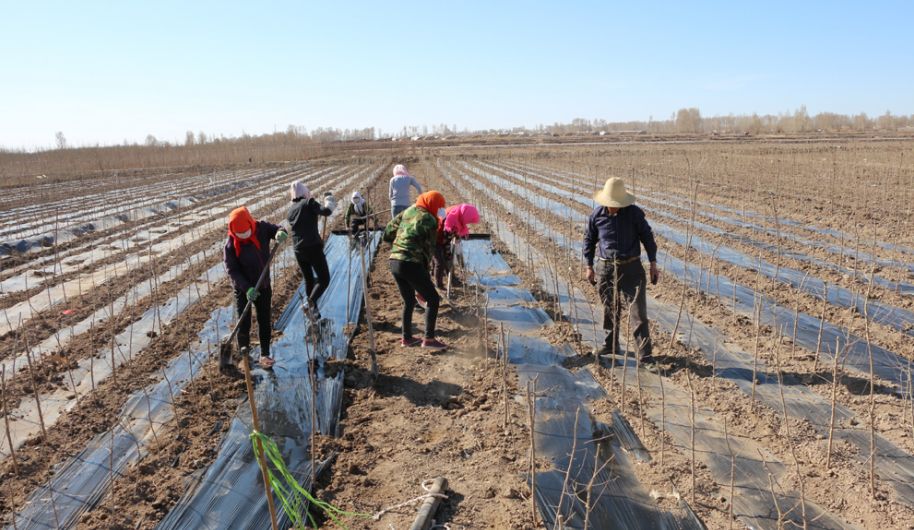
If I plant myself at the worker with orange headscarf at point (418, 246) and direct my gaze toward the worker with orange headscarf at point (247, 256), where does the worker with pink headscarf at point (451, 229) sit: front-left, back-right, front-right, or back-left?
back-right

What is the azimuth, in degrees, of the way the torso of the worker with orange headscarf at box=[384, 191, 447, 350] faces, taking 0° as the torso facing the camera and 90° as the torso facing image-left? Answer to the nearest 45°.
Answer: approximately 225°

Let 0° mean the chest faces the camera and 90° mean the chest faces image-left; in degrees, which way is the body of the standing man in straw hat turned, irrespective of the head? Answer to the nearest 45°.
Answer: approximately 0°

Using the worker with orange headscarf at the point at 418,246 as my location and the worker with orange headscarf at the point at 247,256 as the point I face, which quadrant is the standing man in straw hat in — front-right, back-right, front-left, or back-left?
back-left

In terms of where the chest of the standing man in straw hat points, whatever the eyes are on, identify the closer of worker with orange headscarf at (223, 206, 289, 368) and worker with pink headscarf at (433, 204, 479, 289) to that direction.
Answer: the worker with orange headscarf

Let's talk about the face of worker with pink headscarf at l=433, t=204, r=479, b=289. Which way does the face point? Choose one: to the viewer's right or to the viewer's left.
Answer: to the viewer's right

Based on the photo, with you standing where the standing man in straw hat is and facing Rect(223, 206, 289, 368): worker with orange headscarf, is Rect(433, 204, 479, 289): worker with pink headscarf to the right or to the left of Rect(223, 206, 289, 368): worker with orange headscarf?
right

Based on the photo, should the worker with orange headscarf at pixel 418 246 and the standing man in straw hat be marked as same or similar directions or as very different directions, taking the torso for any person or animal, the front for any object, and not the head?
very different directions

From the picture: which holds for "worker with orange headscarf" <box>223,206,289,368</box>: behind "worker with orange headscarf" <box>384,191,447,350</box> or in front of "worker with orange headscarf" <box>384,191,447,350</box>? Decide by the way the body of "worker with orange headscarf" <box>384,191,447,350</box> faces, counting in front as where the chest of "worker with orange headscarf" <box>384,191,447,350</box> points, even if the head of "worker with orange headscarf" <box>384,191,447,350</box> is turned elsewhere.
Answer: behind
